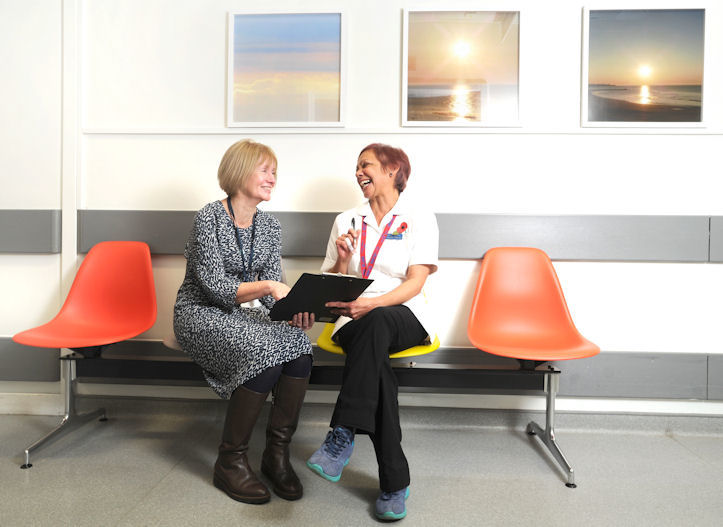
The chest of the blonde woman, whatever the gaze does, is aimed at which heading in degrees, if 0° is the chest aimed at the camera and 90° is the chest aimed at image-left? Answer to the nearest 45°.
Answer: approximately 315°

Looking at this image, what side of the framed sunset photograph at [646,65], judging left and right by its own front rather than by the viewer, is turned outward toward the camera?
front

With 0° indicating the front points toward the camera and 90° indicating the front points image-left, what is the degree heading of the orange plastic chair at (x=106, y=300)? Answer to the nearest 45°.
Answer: approximately 45°

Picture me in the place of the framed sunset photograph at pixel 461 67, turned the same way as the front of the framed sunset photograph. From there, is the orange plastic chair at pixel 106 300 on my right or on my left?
on my right

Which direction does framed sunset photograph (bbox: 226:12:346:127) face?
toward the camera

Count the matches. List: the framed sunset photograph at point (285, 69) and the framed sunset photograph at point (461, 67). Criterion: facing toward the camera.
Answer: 2

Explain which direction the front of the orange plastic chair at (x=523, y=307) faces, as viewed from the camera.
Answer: facing the viewer and to the right of the viewer

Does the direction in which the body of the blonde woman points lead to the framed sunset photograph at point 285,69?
no

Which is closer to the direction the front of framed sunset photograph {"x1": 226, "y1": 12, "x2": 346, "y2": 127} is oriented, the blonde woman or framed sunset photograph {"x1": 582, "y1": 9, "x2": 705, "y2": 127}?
the blonde woman

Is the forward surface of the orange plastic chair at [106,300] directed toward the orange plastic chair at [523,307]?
no

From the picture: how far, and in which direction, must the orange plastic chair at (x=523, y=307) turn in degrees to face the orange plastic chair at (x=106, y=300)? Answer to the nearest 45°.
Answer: approximately 135° to its right

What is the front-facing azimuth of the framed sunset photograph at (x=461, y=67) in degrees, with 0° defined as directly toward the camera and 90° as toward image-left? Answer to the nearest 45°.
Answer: approximately 0°

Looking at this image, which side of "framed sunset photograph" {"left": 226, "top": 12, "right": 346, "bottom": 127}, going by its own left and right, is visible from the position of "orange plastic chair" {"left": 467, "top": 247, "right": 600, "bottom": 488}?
left
